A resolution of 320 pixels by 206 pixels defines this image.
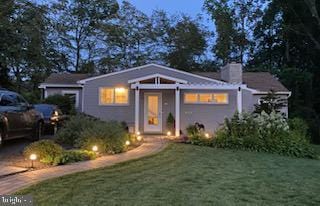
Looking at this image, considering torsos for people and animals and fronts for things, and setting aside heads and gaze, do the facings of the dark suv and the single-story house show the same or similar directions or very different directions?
very different directions

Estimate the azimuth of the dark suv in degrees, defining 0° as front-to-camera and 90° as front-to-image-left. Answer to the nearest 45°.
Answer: approximately 225°

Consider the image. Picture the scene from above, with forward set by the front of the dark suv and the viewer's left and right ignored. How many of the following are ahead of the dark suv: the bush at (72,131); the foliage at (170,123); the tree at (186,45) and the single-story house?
4

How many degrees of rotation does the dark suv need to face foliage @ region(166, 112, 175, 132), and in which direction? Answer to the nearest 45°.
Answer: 0° — it already faces it

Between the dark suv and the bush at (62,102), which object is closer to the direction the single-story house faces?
the dark suv

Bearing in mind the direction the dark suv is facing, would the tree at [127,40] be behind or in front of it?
in front

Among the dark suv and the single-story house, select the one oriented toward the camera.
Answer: the single-story house

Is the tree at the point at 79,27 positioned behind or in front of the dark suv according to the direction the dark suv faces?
in front

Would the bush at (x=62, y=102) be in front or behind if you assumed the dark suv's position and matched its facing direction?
in front

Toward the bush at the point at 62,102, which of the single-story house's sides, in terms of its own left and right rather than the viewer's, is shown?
right

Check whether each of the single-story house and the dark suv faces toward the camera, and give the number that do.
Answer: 1

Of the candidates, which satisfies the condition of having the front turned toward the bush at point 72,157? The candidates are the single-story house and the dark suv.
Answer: the single-story house

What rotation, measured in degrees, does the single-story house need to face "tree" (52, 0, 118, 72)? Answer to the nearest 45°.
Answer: approximately 135° to its right

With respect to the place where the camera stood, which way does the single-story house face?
facing the viewer
